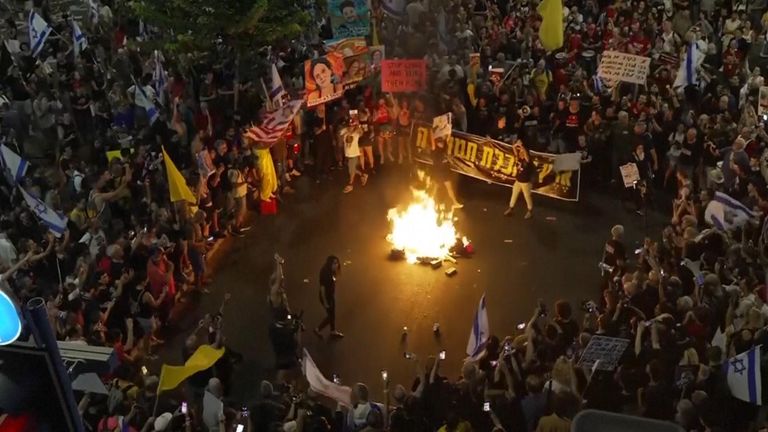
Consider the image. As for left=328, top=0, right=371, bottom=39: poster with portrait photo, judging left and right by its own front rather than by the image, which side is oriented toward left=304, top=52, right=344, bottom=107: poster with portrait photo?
front

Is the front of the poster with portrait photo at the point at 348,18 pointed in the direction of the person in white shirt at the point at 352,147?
yes

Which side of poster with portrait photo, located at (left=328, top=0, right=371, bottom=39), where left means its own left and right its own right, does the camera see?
front

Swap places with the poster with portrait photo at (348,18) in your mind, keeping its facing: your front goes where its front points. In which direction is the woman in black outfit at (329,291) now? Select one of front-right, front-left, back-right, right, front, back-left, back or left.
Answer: front

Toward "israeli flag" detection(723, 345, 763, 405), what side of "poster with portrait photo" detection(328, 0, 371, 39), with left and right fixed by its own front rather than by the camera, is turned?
front

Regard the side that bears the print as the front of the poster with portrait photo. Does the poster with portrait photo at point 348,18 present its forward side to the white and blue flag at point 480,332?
yes

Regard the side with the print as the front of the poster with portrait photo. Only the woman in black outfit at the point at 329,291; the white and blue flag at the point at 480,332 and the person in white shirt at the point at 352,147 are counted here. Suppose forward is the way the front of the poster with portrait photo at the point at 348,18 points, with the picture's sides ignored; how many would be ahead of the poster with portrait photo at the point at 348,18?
3

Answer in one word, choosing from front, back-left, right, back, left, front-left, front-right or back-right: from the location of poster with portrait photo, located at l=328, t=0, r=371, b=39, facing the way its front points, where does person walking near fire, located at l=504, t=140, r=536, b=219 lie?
front-left

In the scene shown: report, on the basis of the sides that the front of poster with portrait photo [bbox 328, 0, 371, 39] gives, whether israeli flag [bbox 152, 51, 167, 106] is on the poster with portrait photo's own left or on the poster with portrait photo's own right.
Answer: on the poster with portrait photo's own right

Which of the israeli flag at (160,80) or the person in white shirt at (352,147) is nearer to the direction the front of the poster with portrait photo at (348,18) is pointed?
the person in white shirt
